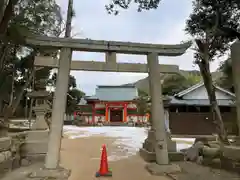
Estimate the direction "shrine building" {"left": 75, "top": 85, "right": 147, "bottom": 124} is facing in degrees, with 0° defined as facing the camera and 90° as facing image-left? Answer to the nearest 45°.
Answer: approximately 0°

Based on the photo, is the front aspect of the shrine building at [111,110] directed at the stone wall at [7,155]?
yes

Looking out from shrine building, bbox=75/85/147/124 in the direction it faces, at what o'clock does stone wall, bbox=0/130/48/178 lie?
The stone wall is roughly at 12 o'clock from the shrine building.

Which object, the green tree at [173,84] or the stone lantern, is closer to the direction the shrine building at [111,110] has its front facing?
the stone lantern

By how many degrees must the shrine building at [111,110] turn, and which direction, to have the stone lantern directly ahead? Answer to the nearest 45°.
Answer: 0° — it already faces it

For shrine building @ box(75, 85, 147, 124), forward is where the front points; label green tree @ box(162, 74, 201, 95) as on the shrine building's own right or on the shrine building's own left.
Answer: on the shrine building's own left
